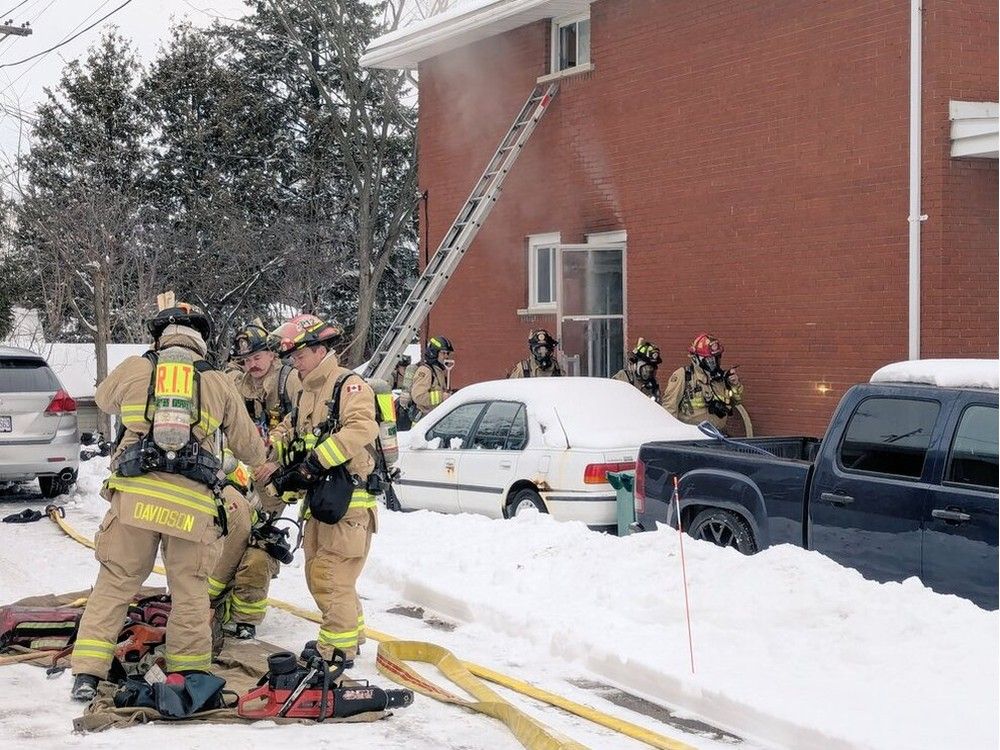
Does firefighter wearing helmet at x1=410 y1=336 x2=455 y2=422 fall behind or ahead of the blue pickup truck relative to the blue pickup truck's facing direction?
behind

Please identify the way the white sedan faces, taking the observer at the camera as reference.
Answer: facing away from the viewer and to the left of the viewer

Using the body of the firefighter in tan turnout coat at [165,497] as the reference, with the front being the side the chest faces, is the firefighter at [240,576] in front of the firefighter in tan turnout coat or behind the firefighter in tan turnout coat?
in front

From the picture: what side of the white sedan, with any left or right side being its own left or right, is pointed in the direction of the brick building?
right

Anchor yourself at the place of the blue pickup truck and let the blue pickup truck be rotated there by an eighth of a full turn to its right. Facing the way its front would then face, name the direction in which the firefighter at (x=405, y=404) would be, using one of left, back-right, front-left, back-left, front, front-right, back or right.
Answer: back-right

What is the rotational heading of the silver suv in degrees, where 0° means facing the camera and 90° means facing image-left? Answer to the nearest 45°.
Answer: approximately 180°

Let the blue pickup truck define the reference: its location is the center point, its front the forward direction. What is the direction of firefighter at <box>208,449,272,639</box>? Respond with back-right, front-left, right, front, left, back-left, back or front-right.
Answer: back-right

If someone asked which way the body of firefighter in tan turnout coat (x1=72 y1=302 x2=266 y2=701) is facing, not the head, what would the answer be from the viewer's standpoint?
away from the camera

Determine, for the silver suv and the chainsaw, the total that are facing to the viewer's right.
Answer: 1

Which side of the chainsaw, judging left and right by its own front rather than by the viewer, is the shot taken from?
right

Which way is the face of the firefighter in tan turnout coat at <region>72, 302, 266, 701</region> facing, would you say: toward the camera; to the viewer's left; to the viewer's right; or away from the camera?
away from the camera

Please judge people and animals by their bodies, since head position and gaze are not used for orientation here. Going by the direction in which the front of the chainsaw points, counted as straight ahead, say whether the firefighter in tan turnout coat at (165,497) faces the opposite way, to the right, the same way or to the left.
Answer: to the left
